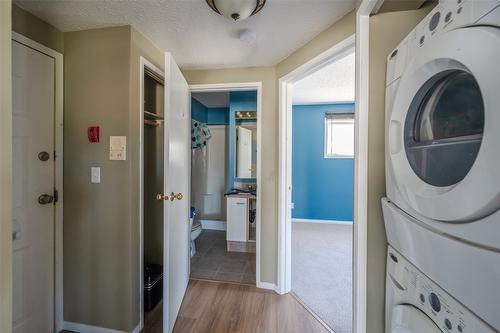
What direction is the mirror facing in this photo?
toward the camera

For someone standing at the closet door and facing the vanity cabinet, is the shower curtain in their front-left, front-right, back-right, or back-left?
front-left

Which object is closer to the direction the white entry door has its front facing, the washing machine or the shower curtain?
the washing machine

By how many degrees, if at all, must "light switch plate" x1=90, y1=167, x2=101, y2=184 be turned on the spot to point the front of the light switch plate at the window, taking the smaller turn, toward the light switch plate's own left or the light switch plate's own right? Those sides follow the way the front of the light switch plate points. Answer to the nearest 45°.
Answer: approximately 90° to the light switch plate's own left

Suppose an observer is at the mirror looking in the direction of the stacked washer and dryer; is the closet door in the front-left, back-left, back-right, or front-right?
front-right

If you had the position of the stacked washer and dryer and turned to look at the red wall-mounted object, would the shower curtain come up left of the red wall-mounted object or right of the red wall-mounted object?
right

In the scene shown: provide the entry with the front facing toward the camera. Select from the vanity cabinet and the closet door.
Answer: the vanity cabinet

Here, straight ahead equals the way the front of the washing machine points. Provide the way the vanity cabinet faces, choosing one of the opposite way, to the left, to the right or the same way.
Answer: to the left

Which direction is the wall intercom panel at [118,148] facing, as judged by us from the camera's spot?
facing the viewer

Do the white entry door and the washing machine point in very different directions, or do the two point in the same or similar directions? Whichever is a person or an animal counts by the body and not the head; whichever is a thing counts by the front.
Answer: very different directions
